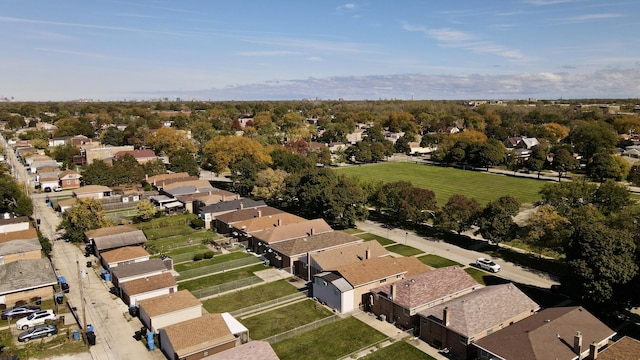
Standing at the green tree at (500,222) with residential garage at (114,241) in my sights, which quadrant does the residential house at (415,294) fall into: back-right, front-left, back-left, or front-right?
front-left

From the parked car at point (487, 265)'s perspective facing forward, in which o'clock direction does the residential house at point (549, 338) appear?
The residential house is roughly at 1 o'clock from the parked car.

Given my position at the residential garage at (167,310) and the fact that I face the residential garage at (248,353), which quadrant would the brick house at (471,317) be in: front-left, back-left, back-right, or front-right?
front-left

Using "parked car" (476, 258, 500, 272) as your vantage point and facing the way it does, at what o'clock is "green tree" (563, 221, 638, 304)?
The green tree is roughly at 12 o'clock from the parked car.

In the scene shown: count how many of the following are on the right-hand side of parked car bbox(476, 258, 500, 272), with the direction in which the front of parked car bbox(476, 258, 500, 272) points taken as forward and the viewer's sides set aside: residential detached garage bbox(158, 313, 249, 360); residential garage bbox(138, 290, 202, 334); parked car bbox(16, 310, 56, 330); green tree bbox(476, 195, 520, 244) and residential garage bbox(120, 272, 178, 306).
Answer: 4

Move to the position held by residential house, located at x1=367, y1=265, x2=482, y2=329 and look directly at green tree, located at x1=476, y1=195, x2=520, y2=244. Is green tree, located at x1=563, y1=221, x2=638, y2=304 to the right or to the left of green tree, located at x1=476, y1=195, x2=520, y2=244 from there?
right

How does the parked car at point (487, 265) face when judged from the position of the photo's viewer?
facing the viewer and to the right of the viewer

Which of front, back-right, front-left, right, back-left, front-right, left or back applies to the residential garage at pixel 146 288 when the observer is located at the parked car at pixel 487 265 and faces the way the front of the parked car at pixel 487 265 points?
right

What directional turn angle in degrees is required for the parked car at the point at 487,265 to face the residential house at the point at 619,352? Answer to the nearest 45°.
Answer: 0° — it already faces it

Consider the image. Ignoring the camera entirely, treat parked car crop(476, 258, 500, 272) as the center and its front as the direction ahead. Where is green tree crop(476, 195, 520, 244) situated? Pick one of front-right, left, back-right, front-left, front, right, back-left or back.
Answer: back-left

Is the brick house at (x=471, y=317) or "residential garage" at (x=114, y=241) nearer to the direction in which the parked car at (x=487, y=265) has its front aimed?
the brick house

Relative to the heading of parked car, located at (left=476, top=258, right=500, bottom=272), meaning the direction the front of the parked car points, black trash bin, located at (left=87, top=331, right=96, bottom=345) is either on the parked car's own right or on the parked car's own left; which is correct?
on the parked car's own right

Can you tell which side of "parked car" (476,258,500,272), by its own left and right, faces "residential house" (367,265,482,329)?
right

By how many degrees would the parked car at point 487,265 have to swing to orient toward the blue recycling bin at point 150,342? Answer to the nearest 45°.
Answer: approximately 90° to its right

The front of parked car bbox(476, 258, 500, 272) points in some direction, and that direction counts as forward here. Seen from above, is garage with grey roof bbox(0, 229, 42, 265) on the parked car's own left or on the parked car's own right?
on the parked car's own right
